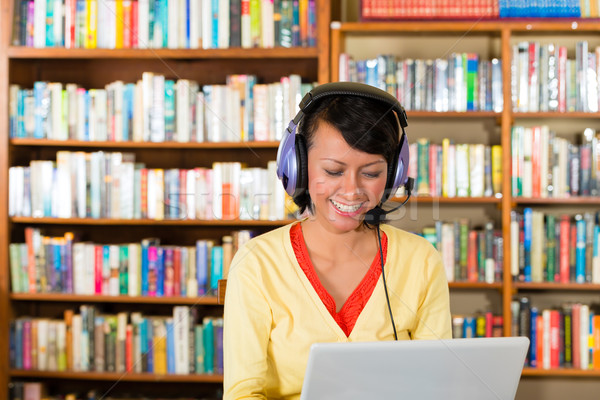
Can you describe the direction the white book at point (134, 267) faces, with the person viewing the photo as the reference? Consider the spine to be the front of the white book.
facing the viewer

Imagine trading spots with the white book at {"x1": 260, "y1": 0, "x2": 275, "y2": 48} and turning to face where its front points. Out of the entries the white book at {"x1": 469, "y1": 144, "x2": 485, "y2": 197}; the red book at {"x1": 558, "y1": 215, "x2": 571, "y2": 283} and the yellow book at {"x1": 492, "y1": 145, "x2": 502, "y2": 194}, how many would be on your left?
3

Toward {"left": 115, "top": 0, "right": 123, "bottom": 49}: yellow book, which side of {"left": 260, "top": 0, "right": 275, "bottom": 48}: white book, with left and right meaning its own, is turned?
right

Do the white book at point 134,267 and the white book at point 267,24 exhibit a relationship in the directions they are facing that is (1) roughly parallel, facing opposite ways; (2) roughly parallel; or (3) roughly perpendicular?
roughly parallel

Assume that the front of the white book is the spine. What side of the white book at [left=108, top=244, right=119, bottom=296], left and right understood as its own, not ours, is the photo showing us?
front

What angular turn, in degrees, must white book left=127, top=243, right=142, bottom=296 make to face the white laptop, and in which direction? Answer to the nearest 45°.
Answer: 0° — it already faces it

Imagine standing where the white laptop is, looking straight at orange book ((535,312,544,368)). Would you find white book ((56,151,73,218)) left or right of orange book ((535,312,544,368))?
left

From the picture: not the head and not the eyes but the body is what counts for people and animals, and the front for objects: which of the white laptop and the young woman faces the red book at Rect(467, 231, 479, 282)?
the white laptop

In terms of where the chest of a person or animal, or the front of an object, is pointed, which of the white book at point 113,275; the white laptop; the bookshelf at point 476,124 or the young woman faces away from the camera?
the white laptop

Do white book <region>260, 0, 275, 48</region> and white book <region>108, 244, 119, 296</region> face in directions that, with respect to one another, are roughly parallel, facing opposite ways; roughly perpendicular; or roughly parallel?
roughly parallel

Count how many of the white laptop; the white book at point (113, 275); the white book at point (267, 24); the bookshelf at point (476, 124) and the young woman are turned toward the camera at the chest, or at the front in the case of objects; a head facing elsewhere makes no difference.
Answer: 4

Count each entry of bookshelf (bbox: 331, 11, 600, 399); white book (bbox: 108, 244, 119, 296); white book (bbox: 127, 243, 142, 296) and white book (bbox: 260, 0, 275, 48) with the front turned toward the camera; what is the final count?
4

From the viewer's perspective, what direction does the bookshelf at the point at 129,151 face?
toward the camera

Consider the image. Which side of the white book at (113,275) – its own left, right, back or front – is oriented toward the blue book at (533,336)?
left

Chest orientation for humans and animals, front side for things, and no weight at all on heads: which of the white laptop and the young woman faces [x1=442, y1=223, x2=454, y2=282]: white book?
the white laptop

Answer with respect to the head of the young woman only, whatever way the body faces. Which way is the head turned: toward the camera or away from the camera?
toward the camera
